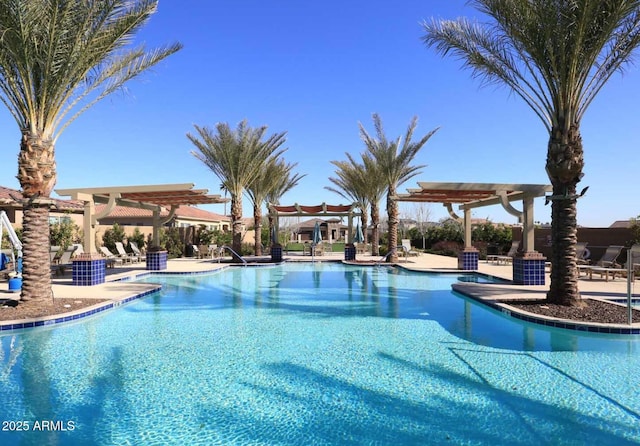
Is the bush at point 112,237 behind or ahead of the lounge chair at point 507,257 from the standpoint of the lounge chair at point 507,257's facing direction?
ahead

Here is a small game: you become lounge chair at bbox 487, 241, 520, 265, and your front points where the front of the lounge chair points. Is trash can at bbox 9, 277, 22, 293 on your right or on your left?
on your left

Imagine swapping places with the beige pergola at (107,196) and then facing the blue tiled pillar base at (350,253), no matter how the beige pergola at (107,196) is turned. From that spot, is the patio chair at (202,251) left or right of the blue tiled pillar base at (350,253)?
left

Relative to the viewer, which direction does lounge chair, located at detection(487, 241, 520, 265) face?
to the viewer's left
